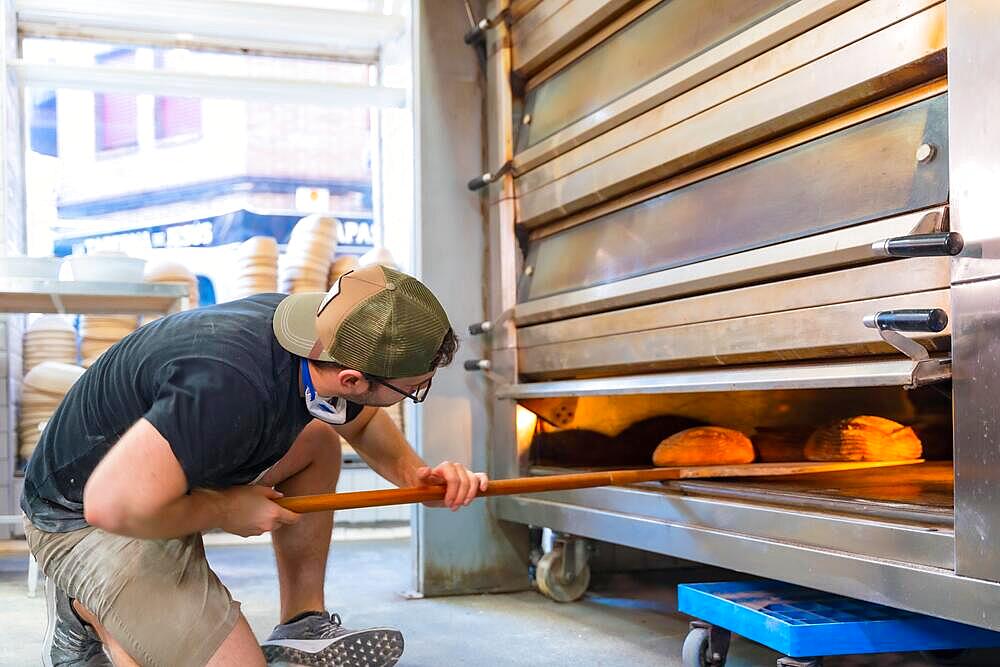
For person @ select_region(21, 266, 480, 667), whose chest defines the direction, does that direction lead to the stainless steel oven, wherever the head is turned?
yes

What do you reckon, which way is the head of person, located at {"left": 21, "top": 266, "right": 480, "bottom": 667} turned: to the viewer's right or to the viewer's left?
to the viewer's right

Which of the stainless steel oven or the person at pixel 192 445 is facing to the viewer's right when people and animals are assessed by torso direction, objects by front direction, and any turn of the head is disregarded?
the person

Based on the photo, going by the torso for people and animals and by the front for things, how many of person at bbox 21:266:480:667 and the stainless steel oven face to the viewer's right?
1

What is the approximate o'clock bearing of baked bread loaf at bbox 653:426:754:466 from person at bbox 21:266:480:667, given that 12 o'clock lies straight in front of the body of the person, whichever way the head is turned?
The baked bread loaf is roughly at 11 o'clock from the person.

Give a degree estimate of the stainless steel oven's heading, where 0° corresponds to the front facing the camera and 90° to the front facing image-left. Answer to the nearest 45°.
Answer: approximately 45°

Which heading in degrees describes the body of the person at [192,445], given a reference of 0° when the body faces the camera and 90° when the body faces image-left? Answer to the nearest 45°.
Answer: approximately 270°

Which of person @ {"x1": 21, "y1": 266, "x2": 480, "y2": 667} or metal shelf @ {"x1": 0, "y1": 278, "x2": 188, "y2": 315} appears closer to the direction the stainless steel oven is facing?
the person

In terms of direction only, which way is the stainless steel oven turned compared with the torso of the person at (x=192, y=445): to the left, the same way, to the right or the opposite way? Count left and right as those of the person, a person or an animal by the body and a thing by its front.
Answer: the opposite way

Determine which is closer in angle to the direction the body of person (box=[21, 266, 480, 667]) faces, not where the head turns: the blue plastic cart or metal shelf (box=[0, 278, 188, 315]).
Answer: the blue plastic cart

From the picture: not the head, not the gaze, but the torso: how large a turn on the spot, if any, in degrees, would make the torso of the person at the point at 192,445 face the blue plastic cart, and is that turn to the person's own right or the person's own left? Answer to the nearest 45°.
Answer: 0° — they already face it
